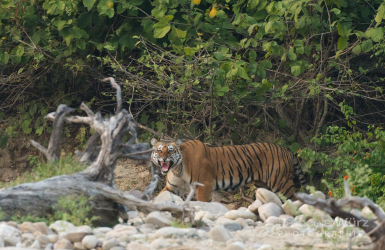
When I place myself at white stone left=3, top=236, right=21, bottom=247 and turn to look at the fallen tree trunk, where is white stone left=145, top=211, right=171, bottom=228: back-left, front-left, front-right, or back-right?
front-right

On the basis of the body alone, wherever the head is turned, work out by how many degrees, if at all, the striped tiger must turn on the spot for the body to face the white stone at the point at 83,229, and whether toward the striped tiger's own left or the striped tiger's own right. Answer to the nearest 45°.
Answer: approximately 90° to the striped tiger's own left

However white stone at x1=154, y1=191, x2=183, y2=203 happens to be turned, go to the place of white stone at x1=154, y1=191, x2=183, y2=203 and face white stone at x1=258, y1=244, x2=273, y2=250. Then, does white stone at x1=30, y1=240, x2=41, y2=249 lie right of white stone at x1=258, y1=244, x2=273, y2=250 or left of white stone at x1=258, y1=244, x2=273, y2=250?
right

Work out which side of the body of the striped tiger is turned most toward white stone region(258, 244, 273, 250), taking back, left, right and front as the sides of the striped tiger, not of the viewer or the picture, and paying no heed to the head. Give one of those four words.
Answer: left

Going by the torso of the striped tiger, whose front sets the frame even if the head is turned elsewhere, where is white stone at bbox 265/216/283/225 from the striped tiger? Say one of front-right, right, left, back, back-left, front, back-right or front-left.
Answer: left

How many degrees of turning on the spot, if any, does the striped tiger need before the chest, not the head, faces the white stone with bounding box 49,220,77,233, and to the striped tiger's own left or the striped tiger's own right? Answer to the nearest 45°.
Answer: approximately 90° to the striped tiger's own left

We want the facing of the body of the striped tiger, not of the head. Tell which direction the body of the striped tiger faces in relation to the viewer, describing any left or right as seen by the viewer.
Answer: facing to the left of the viewer

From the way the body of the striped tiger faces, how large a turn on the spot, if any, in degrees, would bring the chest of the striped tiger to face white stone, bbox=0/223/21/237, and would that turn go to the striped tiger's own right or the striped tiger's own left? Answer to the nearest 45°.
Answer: approximately 90° to the striped tiger's own left

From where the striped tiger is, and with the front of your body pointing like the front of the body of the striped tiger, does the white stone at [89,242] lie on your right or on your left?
on your left
